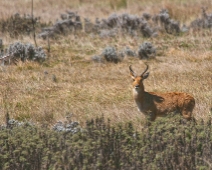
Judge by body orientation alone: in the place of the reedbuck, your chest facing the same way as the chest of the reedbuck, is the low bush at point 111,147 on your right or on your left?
on your left

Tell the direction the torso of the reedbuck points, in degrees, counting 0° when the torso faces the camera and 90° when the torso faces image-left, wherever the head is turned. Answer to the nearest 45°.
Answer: approximately 90°
